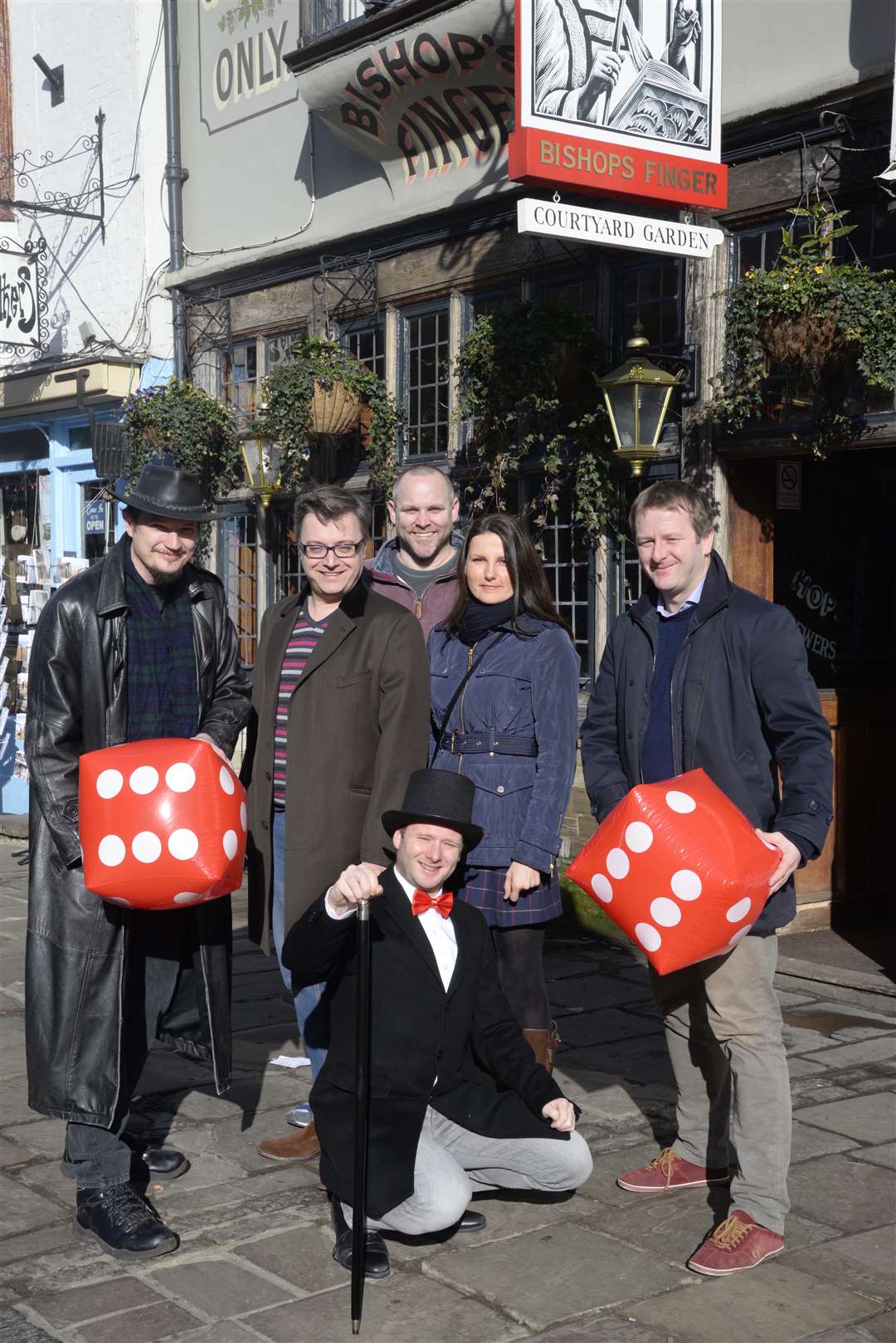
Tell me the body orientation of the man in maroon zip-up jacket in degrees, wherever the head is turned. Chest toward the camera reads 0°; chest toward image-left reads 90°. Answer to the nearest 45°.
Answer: approximately 0°

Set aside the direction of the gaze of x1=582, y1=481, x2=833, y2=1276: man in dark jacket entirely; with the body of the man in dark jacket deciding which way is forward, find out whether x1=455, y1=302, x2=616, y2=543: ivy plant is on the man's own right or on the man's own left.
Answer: on the man's own right

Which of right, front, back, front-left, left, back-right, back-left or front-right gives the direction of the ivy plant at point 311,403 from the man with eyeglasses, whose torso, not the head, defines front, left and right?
back-right

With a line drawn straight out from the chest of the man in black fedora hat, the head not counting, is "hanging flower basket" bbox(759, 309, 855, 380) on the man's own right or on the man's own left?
on the man's own left

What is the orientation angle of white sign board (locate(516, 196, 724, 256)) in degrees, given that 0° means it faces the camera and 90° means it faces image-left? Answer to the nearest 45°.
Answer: approximately 315°

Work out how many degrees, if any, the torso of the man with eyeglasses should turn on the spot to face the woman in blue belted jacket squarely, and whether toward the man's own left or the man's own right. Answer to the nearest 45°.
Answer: approximately 135° to the man's own left

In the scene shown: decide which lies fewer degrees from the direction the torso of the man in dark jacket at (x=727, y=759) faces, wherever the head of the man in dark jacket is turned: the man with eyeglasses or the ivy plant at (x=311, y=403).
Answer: the man with eyeglasses

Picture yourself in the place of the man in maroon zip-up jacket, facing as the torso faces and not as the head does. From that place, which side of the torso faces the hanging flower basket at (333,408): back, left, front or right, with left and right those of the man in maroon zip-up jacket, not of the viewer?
back
